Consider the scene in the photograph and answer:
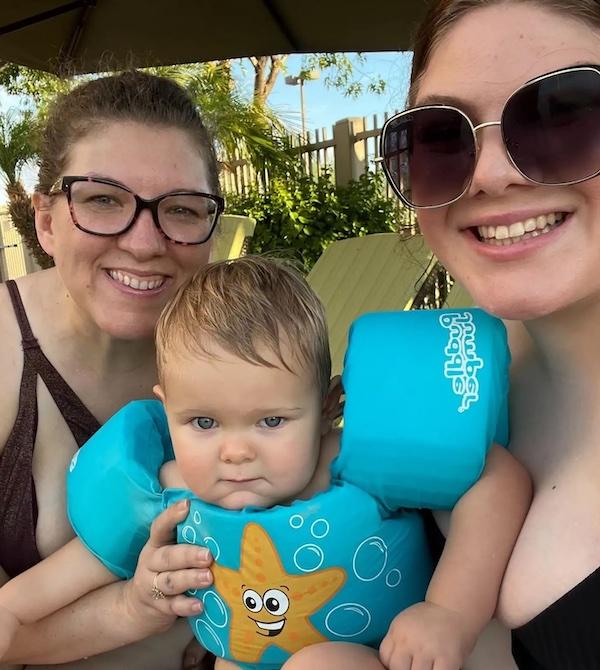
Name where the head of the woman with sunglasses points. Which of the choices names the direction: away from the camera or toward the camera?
toward the camera

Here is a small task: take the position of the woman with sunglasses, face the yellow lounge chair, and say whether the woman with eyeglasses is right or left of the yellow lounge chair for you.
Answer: left

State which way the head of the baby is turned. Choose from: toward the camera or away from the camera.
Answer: toward the camera

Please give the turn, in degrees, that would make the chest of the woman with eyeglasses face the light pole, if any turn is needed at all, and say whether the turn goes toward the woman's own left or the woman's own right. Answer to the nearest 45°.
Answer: approximately 135° to the woman's own left

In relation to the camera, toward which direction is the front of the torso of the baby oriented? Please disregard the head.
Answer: toward the camera

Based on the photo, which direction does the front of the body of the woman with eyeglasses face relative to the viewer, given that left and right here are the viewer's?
facing the viewer and to the right of the viewer

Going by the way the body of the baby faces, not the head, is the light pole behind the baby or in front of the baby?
behind

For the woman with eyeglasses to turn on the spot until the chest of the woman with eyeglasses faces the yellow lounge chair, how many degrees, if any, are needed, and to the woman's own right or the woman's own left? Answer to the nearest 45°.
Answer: approximately 90° to the woman's own left

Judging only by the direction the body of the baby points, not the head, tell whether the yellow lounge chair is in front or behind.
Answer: behind

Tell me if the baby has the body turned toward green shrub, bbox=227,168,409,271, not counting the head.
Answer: no

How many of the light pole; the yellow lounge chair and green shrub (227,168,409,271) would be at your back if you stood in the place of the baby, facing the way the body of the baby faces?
3

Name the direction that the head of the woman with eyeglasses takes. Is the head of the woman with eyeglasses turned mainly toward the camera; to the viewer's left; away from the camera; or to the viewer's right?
toward the camera

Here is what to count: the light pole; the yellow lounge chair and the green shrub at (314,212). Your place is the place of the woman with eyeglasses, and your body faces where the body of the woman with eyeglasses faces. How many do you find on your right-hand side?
0
